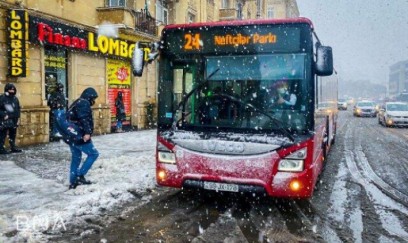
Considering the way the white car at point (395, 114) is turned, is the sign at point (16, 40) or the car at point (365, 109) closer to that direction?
the sign

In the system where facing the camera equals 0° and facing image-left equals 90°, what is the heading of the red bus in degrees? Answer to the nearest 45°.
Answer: approximately 0°

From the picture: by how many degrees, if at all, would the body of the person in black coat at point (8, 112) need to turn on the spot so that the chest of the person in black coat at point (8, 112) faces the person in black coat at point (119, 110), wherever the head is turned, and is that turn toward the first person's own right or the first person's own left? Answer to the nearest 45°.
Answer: approximately 90° to the first person's own left

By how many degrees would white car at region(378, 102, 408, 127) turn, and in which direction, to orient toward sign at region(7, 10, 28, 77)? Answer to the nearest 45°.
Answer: approximately 45° to its right
